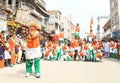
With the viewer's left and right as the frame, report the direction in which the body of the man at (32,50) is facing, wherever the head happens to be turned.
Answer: facing the viewer
